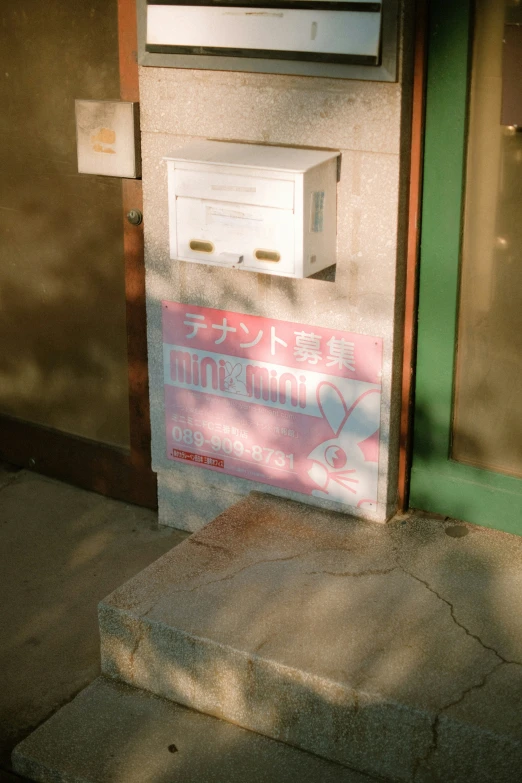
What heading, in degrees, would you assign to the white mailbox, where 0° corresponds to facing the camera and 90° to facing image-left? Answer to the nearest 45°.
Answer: approximately 45°

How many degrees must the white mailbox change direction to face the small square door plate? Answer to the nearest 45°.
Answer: approximately 90° to its right

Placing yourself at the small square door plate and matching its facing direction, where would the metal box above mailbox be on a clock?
The metal box above mailbox is roughly at 9 o'clock from the small square door plate.

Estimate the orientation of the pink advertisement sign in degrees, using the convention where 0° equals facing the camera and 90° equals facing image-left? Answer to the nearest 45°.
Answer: approximately 45°
